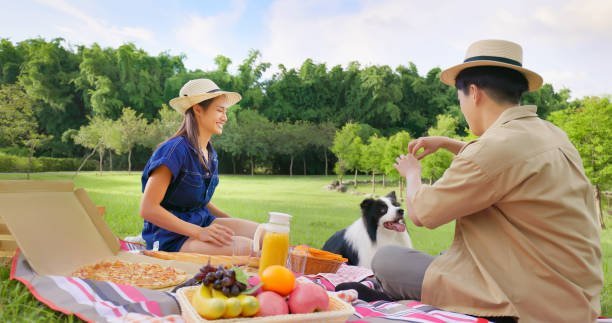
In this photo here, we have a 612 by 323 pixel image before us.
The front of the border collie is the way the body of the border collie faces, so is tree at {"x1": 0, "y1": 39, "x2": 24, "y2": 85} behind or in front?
behind

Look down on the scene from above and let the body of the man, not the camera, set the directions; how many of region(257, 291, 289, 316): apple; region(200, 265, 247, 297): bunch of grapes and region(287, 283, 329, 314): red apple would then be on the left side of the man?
3

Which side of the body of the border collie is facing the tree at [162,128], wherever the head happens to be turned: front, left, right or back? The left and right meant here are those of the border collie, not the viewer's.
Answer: back

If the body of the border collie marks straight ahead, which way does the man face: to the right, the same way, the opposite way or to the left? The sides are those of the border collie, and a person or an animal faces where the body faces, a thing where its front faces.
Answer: the opposite way

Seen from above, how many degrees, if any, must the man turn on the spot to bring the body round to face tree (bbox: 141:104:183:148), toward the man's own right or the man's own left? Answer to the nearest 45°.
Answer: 0° — they already face it

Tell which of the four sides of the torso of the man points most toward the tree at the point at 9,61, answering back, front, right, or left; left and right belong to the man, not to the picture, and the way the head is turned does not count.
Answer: front

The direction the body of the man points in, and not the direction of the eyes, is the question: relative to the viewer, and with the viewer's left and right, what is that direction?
facing away from the viewer and to the left of the viewer

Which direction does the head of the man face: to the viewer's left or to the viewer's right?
to the viewer's left

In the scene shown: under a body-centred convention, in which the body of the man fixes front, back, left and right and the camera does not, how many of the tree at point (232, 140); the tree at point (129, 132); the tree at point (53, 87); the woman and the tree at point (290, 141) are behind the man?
0

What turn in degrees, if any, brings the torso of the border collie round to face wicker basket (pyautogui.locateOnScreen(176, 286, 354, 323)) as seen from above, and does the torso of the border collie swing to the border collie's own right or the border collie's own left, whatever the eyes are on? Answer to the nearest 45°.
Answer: approximately 45° to the border collie's own right

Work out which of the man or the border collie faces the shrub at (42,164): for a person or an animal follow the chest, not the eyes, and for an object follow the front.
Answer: the man

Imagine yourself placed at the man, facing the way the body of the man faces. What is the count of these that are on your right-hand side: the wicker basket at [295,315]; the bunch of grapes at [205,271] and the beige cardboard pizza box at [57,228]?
0

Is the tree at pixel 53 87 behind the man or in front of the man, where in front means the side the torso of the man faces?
in front

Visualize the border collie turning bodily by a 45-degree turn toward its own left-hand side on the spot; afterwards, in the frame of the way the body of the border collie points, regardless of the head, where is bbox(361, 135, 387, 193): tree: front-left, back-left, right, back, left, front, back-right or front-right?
left

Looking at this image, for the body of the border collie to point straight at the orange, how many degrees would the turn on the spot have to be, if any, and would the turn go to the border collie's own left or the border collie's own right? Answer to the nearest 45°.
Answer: approximately 45° to the border collie's own right

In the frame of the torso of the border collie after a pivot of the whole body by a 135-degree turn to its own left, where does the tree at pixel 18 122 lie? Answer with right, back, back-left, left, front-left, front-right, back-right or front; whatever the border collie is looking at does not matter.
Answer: front-left

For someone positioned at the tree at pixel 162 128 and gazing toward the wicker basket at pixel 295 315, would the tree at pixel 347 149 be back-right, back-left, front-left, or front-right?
front-left

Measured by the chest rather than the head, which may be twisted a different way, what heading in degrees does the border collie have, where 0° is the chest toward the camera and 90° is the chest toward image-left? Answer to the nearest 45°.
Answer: approximately 315°
